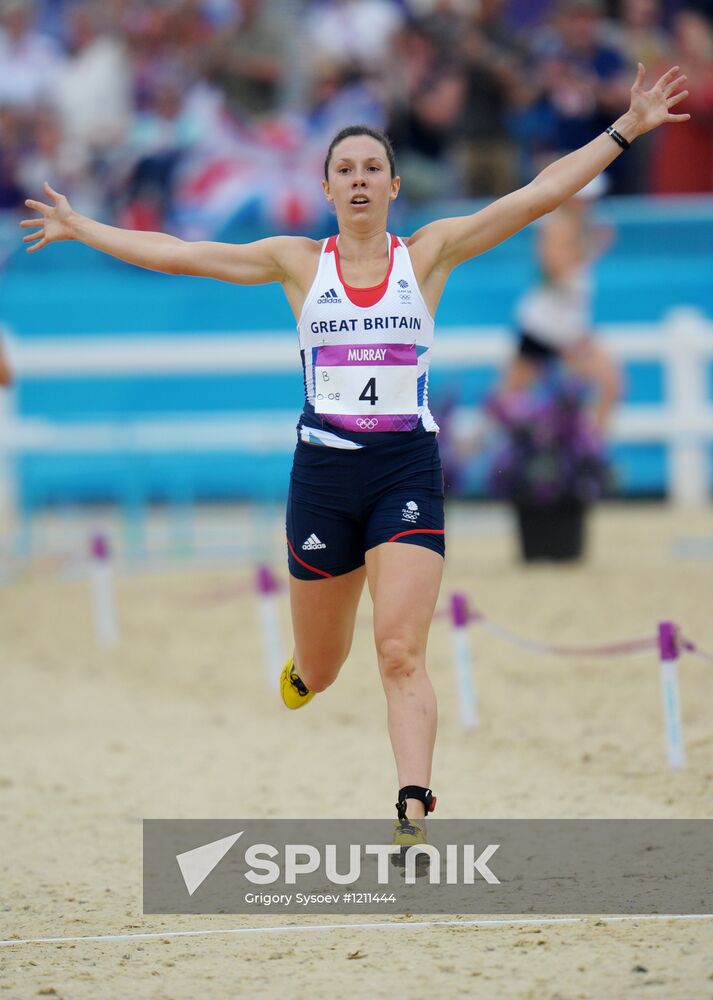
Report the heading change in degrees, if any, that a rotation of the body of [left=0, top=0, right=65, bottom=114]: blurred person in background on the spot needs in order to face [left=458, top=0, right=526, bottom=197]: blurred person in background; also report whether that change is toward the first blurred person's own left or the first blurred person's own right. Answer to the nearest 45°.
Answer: approximately 45° to the first blurred person's own left

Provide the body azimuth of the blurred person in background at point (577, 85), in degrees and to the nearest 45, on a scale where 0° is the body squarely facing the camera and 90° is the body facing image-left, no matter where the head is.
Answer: approximately 0°

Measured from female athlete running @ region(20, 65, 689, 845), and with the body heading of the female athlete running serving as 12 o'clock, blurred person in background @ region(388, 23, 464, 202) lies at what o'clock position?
The blurred person in background is roughly at 6 o'clock from the female athlete running.

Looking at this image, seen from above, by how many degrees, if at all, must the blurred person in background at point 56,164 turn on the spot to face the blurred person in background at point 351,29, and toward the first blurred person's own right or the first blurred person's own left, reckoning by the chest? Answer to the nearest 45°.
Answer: approximately 90° to the first blurred person's own left

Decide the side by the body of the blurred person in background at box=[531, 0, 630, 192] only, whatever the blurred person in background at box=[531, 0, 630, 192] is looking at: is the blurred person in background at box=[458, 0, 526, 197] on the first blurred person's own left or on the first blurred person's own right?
on the first blurred person's own right

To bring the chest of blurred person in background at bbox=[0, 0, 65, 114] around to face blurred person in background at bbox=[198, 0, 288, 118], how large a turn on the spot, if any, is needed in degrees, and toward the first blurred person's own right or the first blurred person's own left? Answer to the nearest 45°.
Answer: approximately 45° to the first blurred person's own left
